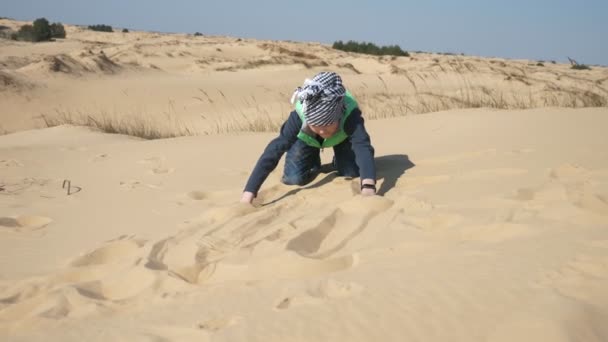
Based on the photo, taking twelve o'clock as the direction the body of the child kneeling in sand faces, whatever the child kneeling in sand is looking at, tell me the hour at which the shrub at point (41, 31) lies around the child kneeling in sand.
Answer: The shrub is roughly at 5 o'clock from the child kneeling in sand.

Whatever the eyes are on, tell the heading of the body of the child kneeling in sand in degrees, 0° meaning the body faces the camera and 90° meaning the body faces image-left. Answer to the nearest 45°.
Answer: approximately 0°

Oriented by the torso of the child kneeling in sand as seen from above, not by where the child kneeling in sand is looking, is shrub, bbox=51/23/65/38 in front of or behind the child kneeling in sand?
behind

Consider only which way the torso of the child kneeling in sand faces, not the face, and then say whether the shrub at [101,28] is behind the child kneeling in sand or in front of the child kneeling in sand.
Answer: behind

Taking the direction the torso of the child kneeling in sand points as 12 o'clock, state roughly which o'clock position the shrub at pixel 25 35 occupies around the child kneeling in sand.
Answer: The shrub is roughly at 5 o'clock from the child kneeling in sand.
